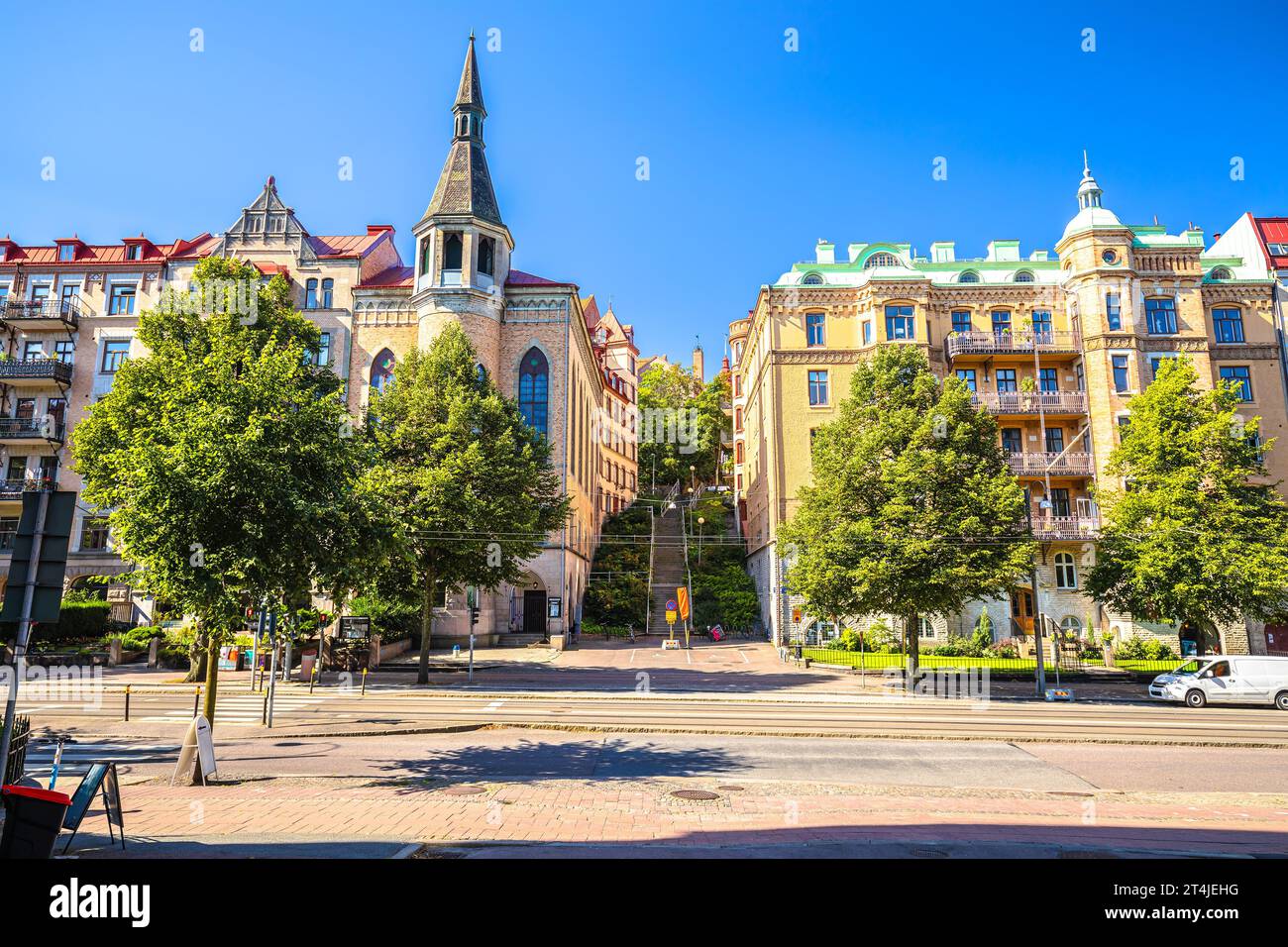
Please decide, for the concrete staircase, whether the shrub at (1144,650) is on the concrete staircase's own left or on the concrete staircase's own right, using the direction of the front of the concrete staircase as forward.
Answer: on the concrete staircase's own left

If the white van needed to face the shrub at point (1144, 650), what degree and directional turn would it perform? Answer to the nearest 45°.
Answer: approximately 90° to its right

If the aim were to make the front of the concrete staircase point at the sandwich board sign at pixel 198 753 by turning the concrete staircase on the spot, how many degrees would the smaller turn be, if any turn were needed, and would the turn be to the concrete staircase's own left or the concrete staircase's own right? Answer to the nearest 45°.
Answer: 0° — it already faces it

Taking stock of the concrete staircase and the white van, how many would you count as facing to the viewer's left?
1

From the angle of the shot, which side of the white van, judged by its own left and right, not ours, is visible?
left

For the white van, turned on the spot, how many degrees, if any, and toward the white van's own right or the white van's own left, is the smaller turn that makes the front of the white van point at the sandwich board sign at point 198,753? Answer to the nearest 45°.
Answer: approximately 45° to the white van's own left

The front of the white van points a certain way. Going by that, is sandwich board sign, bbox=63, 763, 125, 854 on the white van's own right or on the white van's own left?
on the white van's own left
